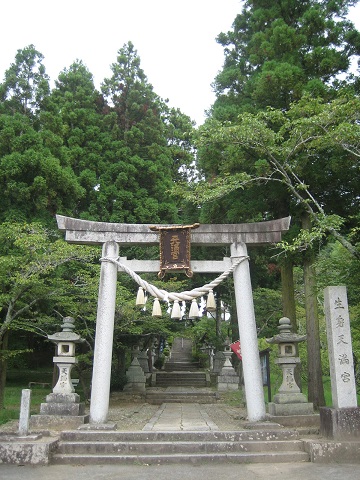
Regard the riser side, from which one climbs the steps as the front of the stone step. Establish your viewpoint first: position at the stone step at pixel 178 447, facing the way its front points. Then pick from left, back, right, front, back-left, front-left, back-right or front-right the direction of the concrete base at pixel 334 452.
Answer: left

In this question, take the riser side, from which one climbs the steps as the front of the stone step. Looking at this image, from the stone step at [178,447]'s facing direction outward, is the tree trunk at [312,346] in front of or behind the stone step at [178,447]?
behind

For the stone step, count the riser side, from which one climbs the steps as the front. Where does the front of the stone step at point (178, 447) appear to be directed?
toward the camera

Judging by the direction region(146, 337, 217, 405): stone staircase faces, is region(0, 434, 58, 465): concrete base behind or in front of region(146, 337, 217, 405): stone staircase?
in front

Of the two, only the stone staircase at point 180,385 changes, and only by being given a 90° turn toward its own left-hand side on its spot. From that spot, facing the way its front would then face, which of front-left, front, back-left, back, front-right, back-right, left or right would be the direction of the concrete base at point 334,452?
right

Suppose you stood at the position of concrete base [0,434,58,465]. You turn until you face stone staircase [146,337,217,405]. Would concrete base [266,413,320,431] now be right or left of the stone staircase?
right

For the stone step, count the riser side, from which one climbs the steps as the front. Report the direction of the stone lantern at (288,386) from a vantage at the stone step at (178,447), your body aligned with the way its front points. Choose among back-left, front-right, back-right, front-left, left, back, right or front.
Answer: back-left

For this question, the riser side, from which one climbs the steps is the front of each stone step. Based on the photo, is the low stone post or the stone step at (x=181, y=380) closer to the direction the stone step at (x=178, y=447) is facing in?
the low stone post

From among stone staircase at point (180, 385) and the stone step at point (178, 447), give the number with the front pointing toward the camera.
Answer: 2

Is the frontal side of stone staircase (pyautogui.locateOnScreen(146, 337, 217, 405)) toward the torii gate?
yes
